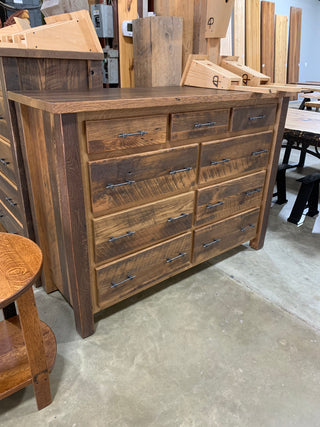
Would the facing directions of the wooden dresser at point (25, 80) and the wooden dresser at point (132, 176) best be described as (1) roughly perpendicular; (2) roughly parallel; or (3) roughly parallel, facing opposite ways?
roughly perpendicular

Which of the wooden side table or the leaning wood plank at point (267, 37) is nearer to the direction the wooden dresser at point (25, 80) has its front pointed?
the wooden side table

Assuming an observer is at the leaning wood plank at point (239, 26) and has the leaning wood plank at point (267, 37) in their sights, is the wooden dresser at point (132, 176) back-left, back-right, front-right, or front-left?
back-right

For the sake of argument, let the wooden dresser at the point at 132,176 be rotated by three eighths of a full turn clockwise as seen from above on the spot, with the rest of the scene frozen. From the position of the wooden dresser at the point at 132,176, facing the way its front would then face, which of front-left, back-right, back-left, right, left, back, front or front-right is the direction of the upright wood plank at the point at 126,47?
right

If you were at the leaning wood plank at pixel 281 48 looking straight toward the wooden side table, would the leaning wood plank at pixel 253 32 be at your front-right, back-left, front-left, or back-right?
front-right

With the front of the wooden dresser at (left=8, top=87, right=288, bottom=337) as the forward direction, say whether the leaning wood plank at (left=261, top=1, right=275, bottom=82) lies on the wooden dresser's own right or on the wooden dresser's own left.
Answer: on the wooden dresser's own left

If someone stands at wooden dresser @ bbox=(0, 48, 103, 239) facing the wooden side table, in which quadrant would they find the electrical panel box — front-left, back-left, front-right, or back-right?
back-left

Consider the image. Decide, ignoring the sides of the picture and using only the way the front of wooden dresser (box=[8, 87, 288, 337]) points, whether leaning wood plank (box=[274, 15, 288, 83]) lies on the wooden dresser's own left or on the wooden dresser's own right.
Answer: on the wooden dresser's own left
